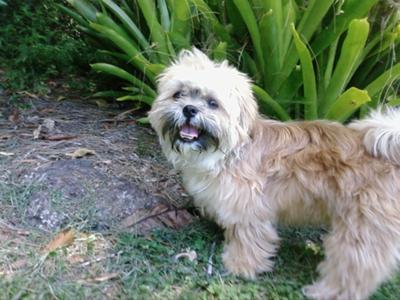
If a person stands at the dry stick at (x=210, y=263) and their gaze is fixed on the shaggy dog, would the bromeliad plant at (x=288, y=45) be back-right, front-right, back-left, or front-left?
front-left

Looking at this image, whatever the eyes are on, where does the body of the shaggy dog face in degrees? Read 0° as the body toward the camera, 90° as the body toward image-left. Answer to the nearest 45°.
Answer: approximately 90°

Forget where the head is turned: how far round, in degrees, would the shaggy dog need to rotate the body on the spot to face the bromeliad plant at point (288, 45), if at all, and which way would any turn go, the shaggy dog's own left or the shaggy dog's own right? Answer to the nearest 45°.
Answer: approximately 90° to the shaggy dog's own right

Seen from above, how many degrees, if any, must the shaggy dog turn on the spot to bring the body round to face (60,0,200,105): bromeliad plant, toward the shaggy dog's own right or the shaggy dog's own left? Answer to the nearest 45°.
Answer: approximately 45° to the shaggy dog's own right
